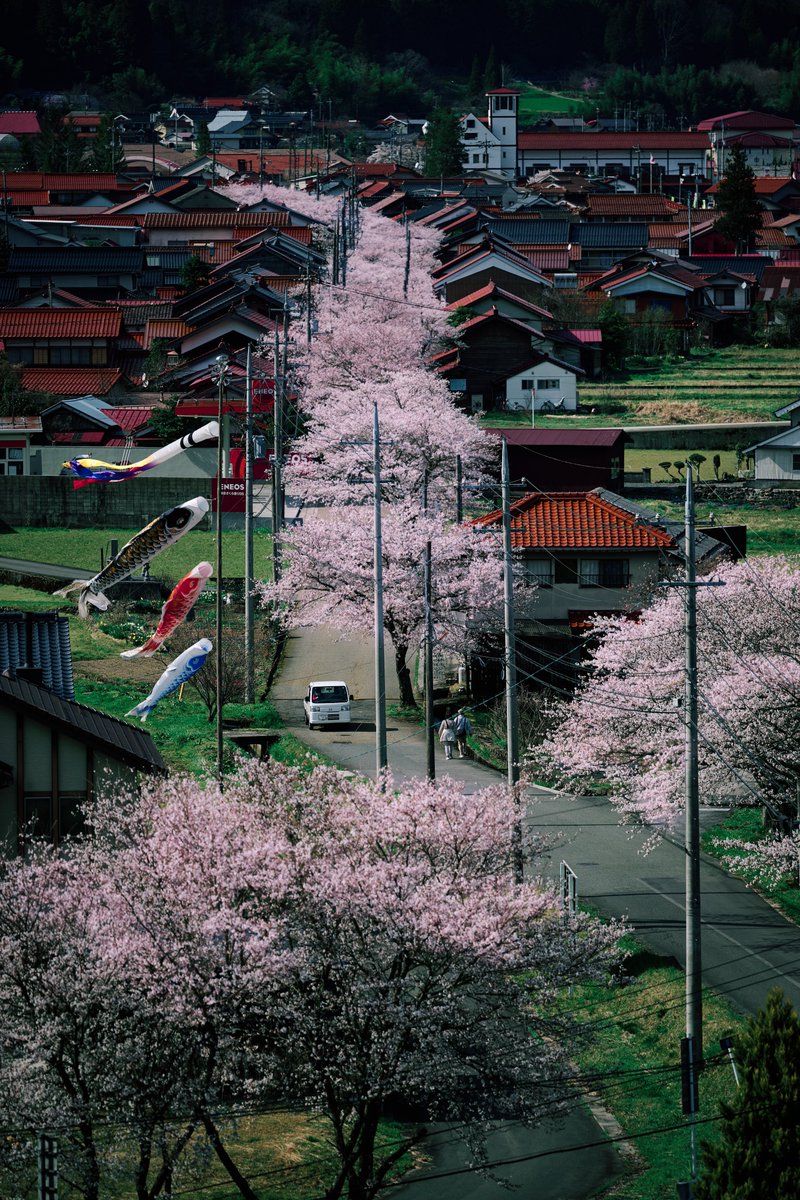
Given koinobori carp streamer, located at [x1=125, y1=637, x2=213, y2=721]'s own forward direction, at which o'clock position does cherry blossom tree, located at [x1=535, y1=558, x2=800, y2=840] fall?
The cherry blossom tree is roughly at 12 o'clock from the koinobori carp streamer.

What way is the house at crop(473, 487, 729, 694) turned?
toward the camera

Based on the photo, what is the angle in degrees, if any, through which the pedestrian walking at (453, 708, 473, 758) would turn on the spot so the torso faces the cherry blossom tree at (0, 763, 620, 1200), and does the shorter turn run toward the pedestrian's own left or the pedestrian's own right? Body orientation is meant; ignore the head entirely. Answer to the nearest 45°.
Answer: approximately 180°

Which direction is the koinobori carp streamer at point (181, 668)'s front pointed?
to the viewer's right

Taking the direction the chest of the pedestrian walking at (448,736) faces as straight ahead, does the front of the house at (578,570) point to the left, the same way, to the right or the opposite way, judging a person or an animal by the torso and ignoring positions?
the opposite way

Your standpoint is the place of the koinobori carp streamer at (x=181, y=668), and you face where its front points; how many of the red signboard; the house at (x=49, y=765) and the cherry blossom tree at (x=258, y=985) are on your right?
2

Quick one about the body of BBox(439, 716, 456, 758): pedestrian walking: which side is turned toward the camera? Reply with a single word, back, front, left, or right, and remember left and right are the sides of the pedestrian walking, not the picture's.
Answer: back

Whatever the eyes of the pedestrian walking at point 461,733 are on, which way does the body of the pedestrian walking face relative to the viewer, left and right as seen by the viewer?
facing away from the viewer

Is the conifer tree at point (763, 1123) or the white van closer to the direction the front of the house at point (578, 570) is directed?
the conifer tree

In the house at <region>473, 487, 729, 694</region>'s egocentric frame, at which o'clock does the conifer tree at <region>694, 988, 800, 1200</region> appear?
The conifer tree is roughly at 12 o'clock from the house.

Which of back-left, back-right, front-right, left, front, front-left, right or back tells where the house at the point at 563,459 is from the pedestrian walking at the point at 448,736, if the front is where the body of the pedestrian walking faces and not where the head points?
front

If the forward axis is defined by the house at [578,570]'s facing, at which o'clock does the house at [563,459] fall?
the house at [563,459] is roughly at 6 o'clock from the house at [578,570].

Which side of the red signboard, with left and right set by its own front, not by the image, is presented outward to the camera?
front

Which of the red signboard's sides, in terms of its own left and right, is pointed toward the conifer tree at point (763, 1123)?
front

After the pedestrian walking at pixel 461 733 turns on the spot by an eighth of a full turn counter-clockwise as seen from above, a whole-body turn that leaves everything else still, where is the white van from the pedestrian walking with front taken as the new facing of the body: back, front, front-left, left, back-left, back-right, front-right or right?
front

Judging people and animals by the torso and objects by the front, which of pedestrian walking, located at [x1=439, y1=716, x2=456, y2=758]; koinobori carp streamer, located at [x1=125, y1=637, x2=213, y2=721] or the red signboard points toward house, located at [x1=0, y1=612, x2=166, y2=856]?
the red signboard

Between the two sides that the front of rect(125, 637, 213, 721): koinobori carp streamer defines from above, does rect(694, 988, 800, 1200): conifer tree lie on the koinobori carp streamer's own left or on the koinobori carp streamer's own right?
on the koinobori carp streamer's own right
